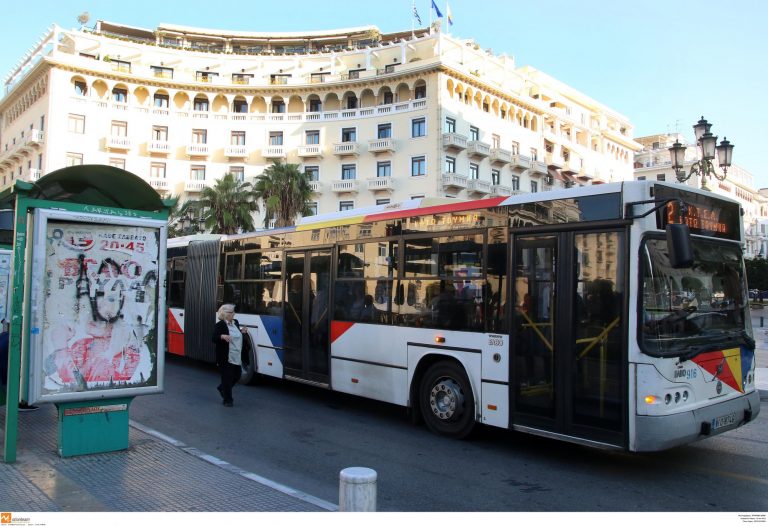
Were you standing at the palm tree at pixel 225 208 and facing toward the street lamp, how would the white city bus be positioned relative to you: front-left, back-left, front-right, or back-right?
front-right

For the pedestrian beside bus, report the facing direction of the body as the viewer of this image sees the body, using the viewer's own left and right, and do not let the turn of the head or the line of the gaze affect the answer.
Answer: facing the viewer and to the right of the viewer

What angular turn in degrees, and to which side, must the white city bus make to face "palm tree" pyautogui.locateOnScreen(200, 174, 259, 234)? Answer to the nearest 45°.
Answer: approximately 180°

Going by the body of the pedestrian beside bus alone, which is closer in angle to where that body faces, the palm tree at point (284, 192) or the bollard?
the bollard

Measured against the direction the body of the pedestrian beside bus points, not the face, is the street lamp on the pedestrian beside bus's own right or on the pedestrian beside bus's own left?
on the pedestrian beside bus's own left

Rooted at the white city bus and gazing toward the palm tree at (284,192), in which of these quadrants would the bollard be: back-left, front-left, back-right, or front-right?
back-left

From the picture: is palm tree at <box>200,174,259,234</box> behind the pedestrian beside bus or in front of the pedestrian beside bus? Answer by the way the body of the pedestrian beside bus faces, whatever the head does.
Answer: behind

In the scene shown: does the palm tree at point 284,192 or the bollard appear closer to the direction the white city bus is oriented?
the bollard

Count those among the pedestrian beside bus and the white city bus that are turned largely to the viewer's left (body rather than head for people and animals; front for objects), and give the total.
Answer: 0

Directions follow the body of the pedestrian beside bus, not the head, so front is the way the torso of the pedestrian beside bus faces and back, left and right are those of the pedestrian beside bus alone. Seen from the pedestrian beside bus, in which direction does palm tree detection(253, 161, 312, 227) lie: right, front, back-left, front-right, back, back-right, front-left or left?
back-left
